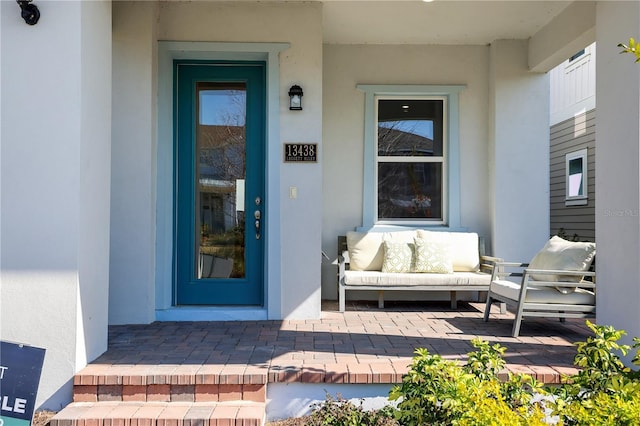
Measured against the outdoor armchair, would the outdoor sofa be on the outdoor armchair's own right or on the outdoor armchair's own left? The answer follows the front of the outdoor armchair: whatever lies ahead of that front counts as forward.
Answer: on the outdoor armchair's own right

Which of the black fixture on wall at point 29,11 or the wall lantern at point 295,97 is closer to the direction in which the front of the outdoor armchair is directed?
the black fixture on wall

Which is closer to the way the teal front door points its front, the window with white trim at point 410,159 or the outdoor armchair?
the outdoor armchair

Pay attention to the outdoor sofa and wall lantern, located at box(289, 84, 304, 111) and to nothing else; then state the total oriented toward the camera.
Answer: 2

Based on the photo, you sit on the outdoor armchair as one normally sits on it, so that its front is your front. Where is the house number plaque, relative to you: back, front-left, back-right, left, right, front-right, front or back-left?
front-right

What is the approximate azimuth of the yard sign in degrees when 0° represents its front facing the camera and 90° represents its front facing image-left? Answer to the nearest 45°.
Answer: approximately 0°

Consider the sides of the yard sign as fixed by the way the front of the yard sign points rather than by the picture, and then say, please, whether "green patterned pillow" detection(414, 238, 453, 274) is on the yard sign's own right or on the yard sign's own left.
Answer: on the yard sign's own left

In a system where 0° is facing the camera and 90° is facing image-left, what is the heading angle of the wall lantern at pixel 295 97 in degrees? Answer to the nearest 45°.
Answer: approximately 0°
